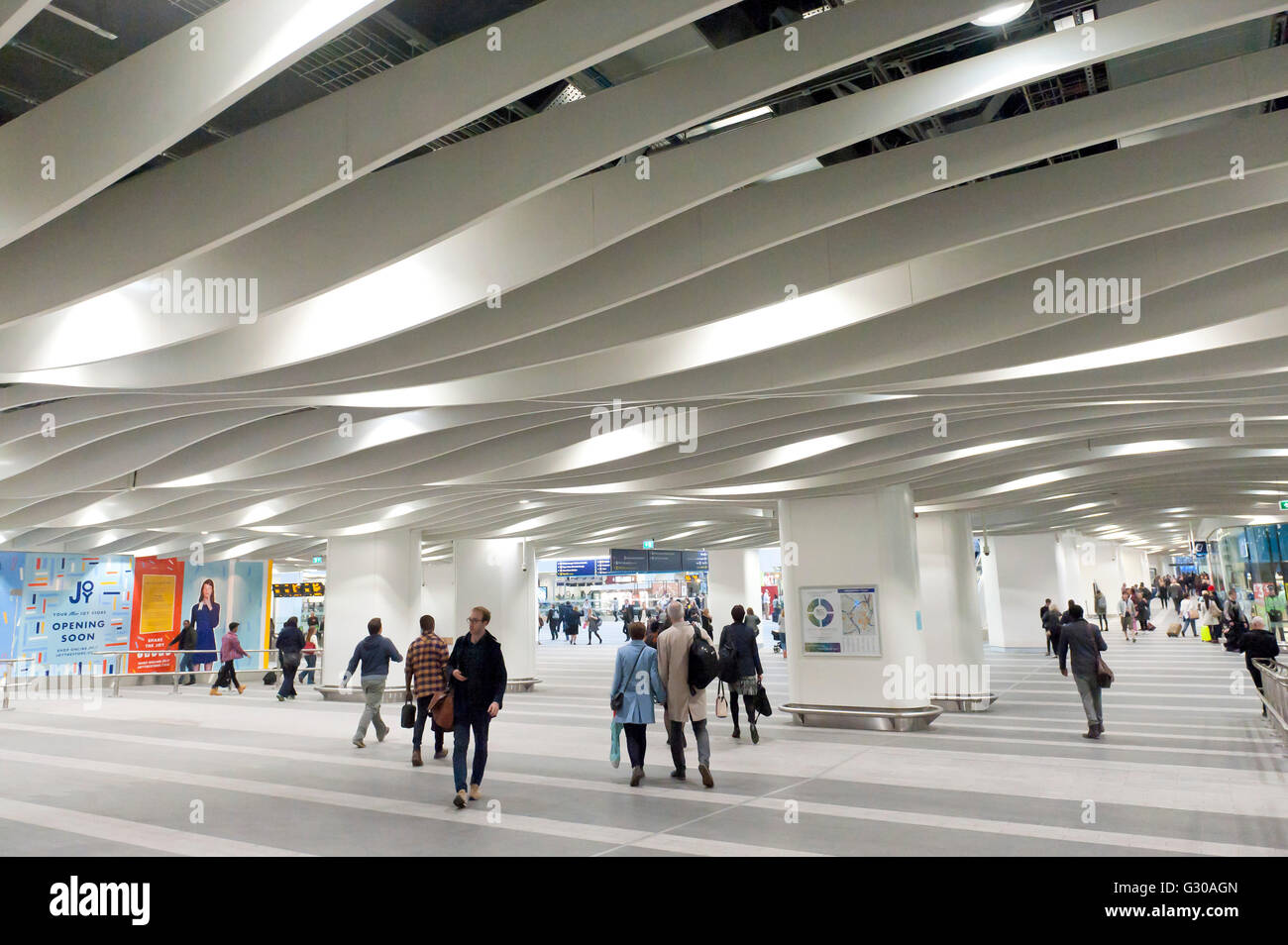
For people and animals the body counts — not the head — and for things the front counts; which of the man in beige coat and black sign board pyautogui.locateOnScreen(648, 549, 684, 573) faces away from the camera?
the man in beige coat

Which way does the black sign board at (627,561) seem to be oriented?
toward the camera

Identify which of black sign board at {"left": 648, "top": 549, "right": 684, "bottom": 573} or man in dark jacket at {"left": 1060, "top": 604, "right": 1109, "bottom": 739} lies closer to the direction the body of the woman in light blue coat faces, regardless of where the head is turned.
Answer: the black sign board

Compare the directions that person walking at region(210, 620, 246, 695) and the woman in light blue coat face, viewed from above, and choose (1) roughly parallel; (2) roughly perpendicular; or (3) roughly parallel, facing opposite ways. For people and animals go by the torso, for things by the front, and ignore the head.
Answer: roughly perpendicular

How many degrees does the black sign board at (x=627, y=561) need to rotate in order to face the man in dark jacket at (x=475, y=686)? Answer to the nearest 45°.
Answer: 0° — it already faces them

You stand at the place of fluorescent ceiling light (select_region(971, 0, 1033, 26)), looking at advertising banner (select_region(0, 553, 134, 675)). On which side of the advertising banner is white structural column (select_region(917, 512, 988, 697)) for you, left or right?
right

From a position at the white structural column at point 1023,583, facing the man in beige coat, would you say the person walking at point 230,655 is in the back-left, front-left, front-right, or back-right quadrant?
front-right

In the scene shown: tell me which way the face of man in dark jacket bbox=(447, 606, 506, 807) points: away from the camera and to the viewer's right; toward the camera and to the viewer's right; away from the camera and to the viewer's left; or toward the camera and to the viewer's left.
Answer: toward the camera and to the viewer's left

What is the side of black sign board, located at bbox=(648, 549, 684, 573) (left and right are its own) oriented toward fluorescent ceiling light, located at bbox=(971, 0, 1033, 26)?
front

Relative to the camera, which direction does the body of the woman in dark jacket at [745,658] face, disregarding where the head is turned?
away from the camera

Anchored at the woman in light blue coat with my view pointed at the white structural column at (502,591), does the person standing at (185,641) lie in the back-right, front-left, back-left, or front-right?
front-left
